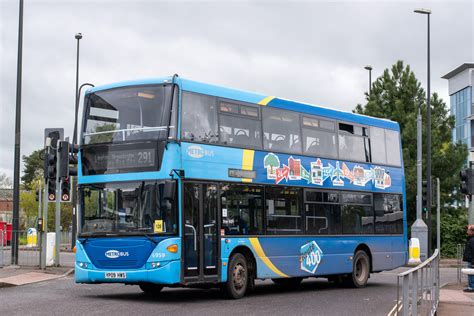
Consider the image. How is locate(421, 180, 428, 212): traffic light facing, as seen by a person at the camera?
facing the viewer

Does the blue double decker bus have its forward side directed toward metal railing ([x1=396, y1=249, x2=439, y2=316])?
no

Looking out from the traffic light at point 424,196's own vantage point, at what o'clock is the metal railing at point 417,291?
The metal railing is roughly at 12 o'clock from the traffic light.

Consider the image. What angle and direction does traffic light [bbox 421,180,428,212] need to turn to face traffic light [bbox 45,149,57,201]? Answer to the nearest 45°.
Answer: approximately 45° to its right

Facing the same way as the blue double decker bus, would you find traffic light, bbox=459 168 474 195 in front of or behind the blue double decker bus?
behind

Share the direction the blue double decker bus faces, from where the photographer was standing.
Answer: facing the viewer and to the left of the viewer

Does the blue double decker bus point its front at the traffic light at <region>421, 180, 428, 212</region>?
no
